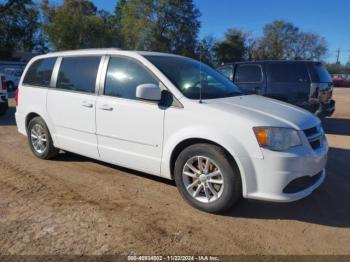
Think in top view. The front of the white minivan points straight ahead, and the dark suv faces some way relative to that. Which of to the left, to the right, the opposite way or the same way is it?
the opposite way

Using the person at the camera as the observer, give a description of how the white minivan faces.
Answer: facing the viewer and to the right of the viewer

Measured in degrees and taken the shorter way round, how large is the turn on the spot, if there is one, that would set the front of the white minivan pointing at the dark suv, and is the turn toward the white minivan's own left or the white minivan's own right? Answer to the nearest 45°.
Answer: approximately 90° to the white minivan's own left

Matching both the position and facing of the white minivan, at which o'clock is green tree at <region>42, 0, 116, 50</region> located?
The green tree is roughly at 7 o'clock from the white minivan.

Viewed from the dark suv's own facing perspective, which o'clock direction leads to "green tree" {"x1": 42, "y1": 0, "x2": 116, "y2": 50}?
The green tree is roughly at 12 o'clock from the dark suv.
